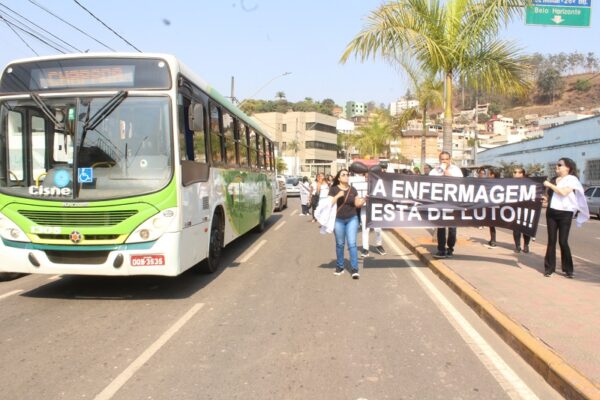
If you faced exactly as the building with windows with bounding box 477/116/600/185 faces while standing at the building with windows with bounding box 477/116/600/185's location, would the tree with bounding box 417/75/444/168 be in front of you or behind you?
in front

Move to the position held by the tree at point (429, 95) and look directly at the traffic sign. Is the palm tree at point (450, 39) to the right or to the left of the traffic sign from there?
right

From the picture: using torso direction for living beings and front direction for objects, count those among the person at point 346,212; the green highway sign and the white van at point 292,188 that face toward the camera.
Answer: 3

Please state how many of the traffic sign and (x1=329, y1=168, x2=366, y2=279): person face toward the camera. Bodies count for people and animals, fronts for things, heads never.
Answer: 2

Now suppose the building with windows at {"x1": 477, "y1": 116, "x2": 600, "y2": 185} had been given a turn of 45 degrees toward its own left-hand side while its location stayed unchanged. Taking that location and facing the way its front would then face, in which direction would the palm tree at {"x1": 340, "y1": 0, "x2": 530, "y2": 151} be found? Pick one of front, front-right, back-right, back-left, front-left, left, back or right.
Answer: front

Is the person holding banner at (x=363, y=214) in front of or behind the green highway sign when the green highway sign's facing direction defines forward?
in front

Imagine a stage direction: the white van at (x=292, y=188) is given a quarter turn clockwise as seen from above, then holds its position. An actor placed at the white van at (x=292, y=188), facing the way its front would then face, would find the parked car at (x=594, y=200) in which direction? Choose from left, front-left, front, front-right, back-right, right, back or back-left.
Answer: back-left

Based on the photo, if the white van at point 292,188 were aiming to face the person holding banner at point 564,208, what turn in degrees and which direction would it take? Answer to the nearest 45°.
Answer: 0° — it already faces them

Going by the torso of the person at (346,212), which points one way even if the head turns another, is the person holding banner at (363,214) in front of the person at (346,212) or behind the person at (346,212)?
behind

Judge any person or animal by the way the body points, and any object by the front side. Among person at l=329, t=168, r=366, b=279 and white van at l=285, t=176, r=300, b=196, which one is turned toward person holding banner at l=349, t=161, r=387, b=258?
the white van

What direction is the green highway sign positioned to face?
toward the camera

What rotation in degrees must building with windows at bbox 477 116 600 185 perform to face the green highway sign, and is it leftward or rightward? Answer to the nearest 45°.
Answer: approximately 45° to its left

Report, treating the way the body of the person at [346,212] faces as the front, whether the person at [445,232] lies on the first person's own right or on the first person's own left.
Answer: on the first person's own left

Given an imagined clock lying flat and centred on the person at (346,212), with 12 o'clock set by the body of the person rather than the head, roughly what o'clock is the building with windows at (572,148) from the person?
The building with windows is roughly at 7 o'clock from the person.

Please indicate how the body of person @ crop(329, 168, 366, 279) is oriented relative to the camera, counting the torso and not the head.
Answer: toward the camera

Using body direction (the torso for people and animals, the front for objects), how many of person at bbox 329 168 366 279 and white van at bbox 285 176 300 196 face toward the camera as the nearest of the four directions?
2

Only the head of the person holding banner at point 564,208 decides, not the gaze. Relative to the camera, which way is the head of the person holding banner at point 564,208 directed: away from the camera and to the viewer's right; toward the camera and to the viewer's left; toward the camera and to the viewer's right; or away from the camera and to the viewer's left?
toward the camera and to the viewer's left
